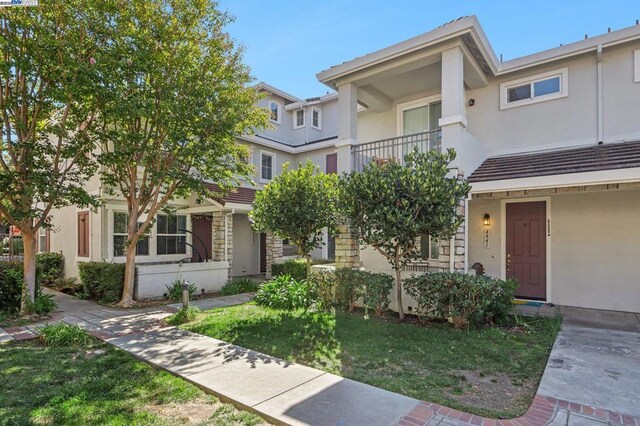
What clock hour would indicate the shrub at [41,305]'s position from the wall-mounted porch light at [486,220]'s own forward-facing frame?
The shrub is roughly at 2 o'clock from the wall-mounted porch light.

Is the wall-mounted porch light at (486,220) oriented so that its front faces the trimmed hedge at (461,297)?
yes

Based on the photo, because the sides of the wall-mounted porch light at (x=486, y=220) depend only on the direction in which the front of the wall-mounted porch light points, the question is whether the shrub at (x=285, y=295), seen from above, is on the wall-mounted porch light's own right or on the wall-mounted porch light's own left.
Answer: on the wall-mounted porch light's own right

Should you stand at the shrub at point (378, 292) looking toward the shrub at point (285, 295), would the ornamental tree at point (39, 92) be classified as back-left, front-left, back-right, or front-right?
front-left

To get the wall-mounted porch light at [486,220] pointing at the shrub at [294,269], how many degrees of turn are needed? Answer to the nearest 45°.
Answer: approximately 90° to its right

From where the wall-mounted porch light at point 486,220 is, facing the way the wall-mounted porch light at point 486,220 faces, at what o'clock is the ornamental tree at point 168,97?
The ornamental tree is roughly at 2 o'clock from the wall-mounted porch light.

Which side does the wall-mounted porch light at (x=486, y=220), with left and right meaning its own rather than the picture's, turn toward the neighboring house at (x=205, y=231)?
right

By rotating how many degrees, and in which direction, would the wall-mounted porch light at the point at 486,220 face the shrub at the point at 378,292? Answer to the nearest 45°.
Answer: approximately 45° to its right

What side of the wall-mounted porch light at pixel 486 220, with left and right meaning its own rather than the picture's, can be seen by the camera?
front

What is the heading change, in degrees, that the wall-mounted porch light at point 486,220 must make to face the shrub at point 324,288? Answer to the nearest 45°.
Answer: approximately 45° to its right

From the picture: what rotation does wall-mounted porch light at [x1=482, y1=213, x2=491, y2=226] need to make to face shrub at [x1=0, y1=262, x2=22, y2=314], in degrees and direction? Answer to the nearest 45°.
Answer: approximately 45° to its right

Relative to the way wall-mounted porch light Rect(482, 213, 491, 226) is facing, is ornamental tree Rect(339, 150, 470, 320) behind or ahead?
ahead

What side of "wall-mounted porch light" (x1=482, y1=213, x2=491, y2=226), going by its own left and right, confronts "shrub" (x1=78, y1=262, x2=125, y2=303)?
right

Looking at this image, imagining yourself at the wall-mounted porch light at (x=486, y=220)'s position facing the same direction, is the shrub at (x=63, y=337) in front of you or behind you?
in front

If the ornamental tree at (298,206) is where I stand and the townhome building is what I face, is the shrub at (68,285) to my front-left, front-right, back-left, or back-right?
back-left
